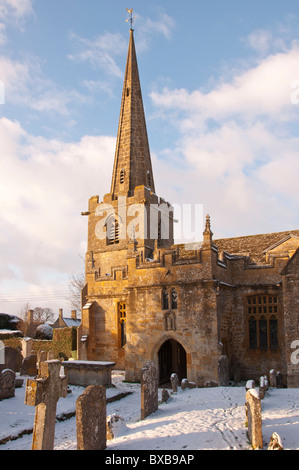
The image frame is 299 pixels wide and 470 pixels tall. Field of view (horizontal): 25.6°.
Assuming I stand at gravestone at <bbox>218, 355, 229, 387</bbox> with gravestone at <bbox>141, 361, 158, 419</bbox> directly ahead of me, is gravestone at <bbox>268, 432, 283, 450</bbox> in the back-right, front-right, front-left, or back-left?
front-left

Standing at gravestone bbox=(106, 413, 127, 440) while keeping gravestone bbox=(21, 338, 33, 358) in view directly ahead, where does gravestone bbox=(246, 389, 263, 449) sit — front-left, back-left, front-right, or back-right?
back-right

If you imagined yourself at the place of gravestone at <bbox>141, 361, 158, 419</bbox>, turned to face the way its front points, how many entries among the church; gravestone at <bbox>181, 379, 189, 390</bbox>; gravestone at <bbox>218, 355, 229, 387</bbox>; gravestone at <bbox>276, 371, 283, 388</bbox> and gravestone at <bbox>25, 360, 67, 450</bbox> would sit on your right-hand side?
1

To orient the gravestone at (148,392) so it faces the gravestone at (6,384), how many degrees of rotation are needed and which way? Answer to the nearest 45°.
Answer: approximately 180°

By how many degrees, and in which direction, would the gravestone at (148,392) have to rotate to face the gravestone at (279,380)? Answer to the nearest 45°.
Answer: approximately 90° to its left

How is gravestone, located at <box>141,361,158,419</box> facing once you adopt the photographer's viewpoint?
facing the viewer and to the right of the viewer

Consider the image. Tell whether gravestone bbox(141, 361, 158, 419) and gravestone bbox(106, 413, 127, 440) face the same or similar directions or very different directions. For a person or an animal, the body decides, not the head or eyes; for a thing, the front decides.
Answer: same or similar directions

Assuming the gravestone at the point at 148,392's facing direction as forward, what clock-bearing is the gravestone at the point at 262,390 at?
the gravestone at the point at 262,390 is roughly at 10 o'clock from the gravestone at the point at 148,392.

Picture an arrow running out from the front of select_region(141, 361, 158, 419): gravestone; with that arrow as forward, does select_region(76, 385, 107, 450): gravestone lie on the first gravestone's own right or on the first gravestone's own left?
on the first gravestone's own right

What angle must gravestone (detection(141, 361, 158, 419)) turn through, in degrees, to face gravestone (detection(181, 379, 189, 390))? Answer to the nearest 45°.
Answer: approximately 135° to its left
